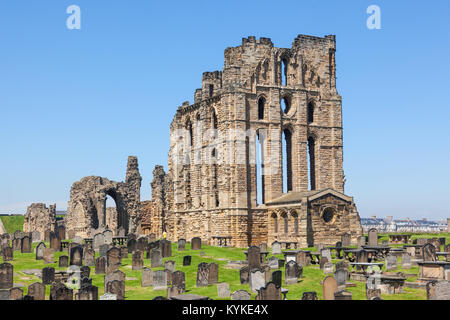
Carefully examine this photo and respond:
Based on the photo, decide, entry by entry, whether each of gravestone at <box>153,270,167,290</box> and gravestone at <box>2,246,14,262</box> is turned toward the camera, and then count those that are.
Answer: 2

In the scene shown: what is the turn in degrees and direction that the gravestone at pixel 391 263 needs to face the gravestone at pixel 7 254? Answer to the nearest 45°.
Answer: approximately 90° to its right

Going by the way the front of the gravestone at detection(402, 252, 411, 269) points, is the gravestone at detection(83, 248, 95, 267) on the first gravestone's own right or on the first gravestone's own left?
on the first gravestone's own right

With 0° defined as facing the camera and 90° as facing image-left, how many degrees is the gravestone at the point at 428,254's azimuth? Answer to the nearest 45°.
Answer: approximately 0°

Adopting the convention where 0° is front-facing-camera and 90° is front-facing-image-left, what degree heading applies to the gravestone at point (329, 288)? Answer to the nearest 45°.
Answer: approximately 0°
